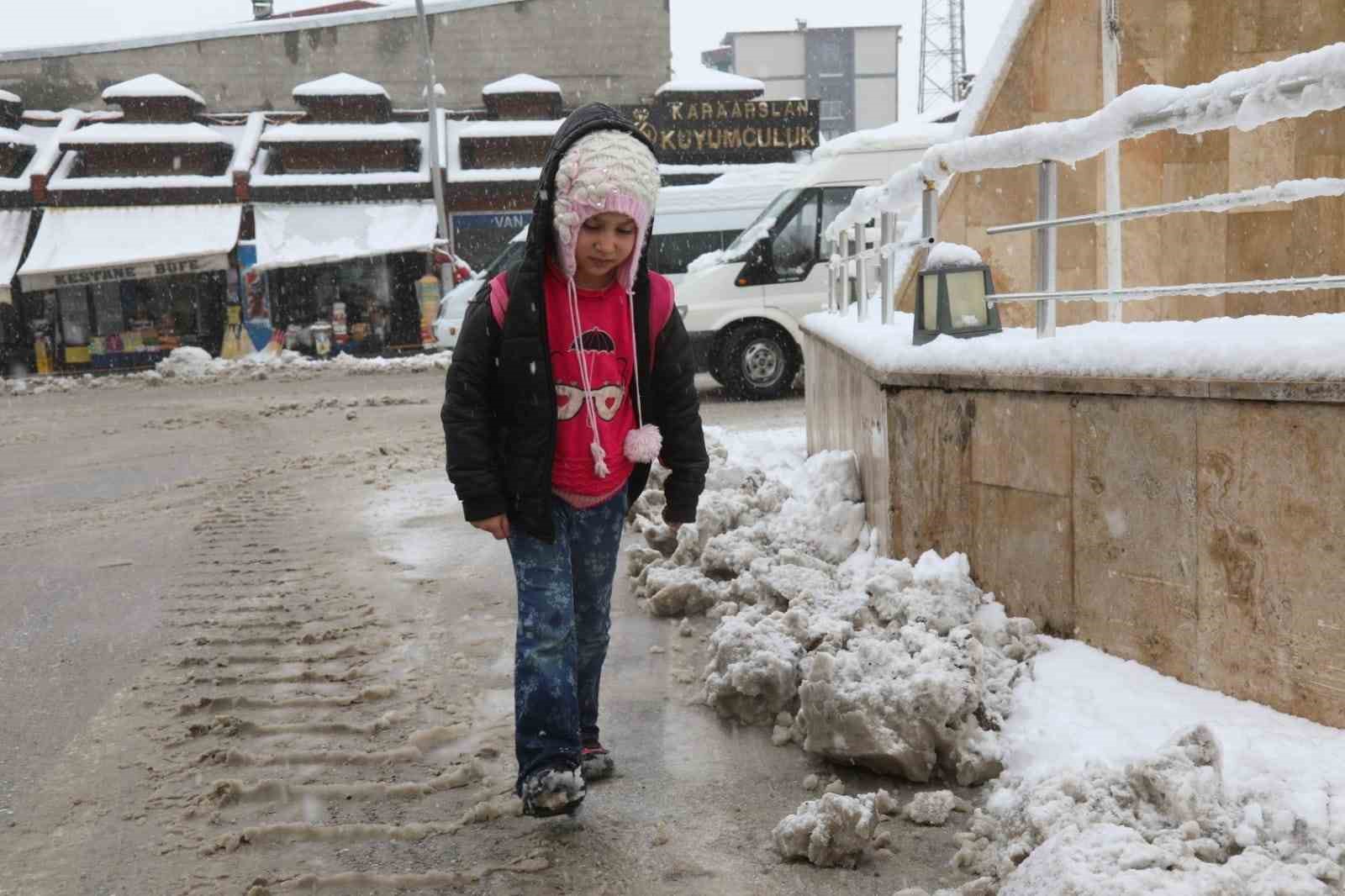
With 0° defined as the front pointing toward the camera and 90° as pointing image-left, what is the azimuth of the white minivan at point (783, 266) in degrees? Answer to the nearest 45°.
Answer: approximately 90°

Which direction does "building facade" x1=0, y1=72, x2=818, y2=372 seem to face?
toward the camera

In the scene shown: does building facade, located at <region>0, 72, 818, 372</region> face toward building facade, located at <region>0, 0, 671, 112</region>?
no

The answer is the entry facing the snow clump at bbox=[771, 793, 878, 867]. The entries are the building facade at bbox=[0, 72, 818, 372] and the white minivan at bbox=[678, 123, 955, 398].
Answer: the building facade

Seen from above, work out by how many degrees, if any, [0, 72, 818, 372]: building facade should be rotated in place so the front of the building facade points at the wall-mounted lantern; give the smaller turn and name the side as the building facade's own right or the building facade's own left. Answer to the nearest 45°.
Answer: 0° — it already faces it

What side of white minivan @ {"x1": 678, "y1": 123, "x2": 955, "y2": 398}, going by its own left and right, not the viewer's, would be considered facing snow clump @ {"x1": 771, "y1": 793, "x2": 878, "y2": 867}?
left

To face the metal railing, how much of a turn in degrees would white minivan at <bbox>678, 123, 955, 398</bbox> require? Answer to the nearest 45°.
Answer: approximately 90° to its left

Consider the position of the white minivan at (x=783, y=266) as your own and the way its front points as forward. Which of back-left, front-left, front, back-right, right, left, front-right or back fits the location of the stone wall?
left

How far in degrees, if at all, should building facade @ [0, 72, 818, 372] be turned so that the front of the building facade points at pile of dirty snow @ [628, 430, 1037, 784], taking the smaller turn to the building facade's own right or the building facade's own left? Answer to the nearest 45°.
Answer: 0° — it already faces it

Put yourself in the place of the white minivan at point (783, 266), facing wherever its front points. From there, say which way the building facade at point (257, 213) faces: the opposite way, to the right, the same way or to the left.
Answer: to the left

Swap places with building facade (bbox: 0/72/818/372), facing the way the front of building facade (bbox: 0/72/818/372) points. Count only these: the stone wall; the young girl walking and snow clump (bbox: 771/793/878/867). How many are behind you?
0

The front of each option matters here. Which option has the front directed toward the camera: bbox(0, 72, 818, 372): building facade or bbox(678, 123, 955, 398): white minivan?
the building facade

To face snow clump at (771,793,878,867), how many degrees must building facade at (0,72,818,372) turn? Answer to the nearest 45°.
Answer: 0° — it already faces it

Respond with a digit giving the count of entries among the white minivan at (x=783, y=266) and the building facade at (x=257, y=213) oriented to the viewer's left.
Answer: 1

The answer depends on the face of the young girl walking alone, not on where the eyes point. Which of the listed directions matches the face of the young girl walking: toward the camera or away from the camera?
toward the camera
